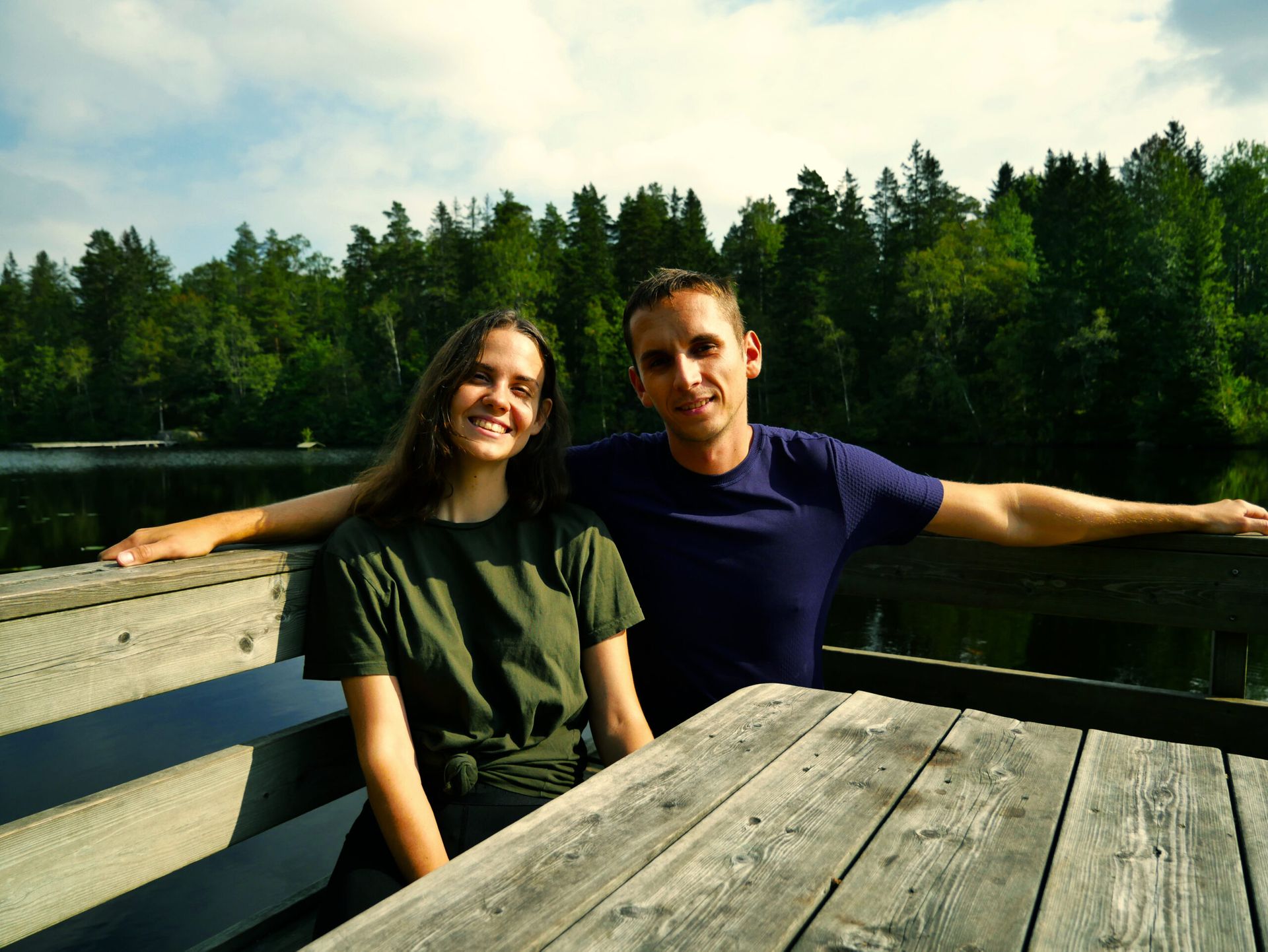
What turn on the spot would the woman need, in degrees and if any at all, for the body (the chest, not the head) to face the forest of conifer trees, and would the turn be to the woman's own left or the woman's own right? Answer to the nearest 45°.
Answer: approximately 135° to the woman's own left

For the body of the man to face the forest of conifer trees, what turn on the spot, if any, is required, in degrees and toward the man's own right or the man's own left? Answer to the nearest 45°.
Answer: approximately 180°

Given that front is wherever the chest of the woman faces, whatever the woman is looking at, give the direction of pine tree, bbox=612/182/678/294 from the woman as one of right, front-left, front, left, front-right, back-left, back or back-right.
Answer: back

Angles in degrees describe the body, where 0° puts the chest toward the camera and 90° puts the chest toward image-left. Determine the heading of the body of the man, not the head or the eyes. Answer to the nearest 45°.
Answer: approximately 0°

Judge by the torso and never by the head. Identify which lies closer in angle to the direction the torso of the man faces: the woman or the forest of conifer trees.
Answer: the woman

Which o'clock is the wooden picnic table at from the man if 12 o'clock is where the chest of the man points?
The wooden picnic table is roughly at 12 o'clock from the man.

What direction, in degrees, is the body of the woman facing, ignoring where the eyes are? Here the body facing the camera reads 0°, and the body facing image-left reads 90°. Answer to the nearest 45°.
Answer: approximately 0°

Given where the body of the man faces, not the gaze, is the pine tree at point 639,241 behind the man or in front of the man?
behind

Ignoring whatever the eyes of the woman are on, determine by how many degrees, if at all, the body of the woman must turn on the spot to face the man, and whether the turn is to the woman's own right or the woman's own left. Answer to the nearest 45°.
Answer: approximately 135° to the woman's own left

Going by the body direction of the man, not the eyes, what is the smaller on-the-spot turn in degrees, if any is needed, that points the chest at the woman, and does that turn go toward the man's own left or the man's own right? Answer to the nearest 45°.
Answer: approximately 45° to the man's own right
